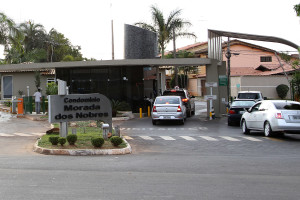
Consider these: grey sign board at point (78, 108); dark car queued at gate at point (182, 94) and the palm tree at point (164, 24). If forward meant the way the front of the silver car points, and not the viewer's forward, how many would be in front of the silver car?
2

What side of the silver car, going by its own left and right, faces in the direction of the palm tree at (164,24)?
front

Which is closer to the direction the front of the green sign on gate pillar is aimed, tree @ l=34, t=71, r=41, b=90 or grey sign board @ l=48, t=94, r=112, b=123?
the grey sign board

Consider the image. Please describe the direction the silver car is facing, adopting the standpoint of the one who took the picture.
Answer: facing away from the viewer

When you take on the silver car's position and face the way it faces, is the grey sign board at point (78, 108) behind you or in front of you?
behind

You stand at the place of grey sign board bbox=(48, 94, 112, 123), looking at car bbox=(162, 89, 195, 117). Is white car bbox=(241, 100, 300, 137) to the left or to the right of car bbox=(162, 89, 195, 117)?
right

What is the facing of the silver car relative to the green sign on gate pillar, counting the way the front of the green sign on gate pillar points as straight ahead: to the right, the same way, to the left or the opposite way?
the opposite way
